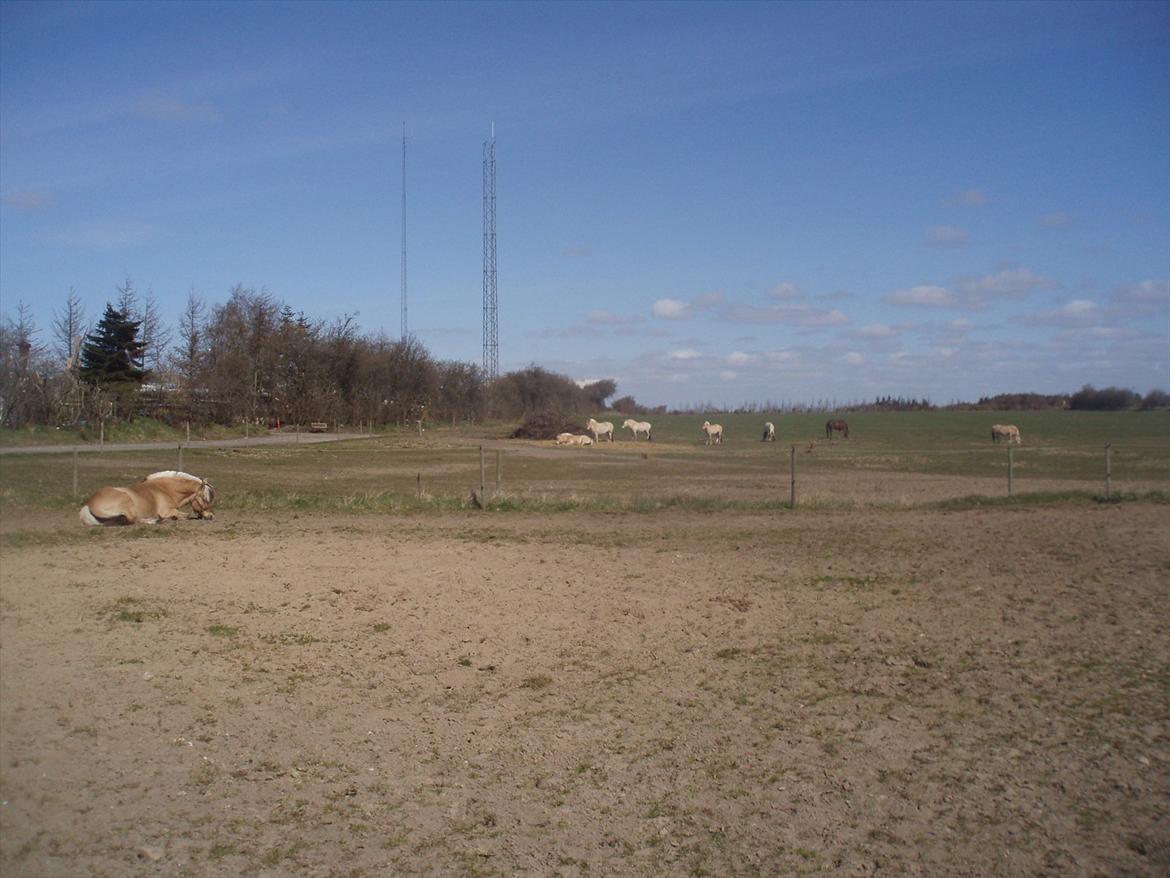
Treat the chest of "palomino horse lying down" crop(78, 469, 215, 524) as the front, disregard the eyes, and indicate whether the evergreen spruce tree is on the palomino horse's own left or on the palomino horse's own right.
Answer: on the palomino horse's own left

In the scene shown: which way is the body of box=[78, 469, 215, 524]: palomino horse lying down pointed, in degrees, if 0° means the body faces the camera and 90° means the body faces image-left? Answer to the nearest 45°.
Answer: approximately 270°
